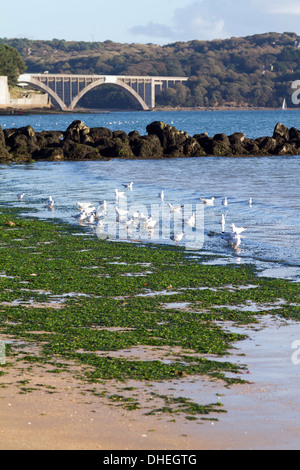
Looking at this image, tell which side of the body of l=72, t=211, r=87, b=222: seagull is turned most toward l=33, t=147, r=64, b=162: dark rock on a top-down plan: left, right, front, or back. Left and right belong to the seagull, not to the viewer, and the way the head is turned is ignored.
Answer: left

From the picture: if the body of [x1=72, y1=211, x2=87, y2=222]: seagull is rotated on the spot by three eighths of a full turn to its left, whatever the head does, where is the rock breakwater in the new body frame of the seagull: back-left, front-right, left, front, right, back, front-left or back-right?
front-right
